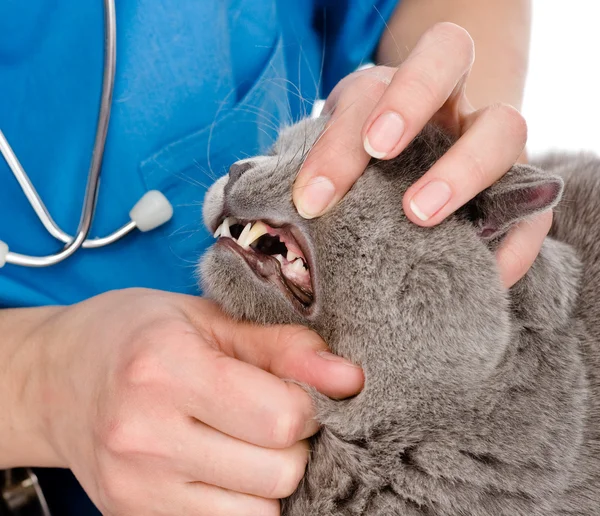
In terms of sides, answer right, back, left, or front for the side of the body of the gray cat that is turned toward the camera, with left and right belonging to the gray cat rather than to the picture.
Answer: left
